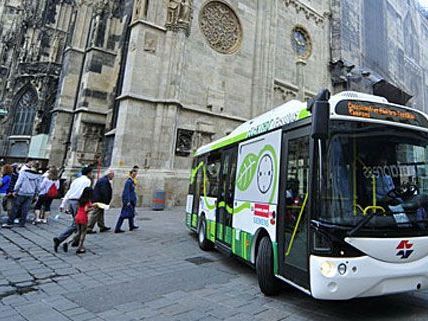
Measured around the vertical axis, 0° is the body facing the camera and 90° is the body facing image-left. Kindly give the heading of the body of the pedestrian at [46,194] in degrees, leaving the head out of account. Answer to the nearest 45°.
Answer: approximately 180°

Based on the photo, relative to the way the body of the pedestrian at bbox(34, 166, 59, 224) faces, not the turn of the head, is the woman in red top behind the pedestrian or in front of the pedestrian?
behind

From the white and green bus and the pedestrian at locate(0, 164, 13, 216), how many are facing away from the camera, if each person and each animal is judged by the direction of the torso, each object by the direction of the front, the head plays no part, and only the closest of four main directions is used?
1

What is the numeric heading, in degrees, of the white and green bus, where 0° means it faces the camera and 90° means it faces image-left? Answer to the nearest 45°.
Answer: approximately 315°

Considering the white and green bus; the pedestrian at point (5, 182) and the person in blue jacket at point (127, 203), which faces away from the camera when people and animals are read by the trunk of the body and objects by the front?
the pedestrian

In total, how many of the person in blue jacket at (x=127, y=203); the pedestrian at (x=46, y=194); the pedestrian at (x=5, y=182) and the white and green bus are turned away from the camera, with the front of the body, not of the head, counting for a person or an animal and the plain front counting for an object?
2

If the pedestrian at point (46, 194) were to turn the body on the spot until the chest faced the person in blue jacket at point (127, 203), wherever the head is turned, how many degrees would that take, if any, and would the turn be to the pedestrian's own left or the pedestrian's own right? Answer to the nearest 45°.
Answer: approximately 135° to the pedestrian's own right

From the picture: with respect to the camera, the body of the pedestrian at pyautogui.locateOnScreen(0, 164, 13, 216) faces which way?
away from the camera

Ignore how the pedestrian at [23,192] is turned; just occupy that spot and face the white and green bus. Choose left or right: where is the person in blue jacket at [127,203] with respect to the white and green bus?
left
